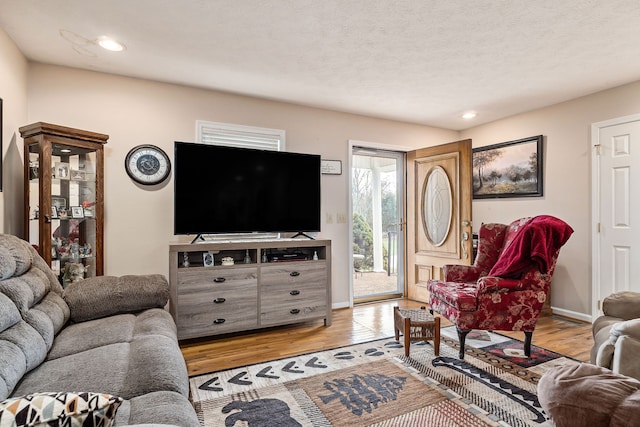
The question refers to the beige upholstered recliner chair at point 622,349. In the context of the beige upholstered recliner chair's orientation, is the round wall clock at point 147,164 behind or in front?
in front

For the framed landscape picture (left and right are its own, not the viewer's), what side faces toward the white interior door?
left

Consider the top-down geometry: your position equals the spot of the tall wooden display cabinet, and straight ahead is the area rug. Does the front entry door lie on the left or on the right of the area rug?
left

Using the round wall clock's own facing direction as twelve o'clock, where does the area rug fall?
The area rug is roughly at 11 o'clock from the round wall clock.

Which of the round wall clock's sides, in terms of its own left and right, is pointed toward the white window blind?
left

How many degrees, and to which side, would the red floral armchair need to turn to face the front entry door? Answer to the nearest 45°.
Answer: approximately 90° to its right

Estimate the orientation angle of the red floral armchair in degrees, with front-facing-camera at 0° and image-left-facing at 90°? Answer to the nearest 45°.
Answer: approximately 45°

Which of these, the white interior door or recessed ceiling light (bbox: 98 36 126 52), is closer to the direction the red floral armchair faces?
the recessed ceiling light

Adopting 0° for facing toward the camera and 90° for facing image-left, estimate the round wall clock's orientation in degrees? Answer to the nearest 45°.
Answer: approximately 0°

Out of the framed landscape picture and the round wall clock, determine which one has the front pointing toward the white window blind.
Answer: the framed landscape picture

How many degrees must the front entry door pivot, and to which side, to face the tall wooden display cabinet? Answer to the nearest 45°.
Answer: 0° — it already faces it

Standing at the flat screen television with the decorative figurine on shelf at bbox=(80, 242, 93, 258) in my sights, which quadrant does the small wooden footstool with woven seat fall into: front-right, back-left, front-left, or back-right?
back-left
